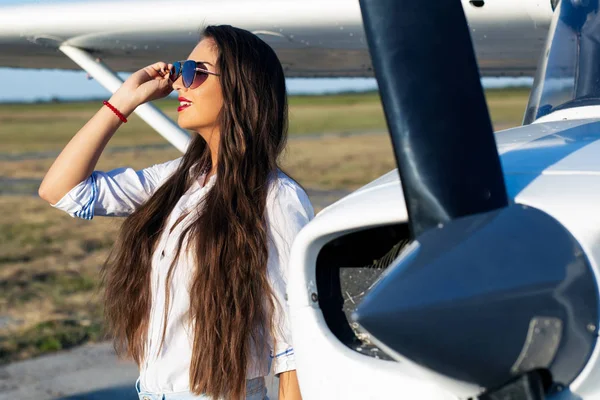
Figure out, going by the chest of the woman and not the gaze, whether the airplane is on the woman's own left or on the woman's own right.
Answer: on the woman's own left

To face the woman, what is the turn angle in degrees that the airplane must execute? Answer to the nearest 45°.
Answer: approximately 90° to its right

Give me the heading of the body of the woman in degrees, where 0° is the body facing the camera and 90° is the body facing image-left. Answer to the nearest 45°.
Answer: approximately 45°
